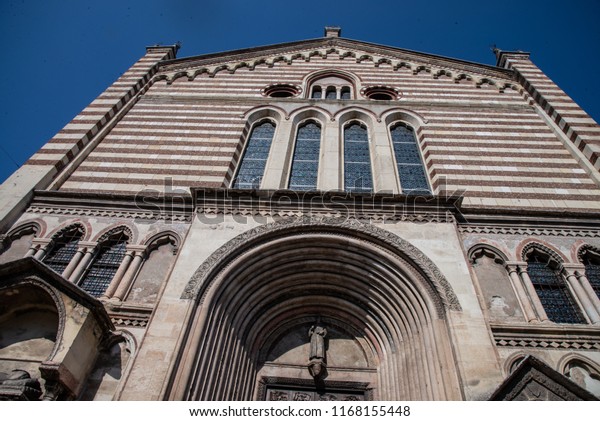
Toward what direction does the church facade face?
toward the camera
